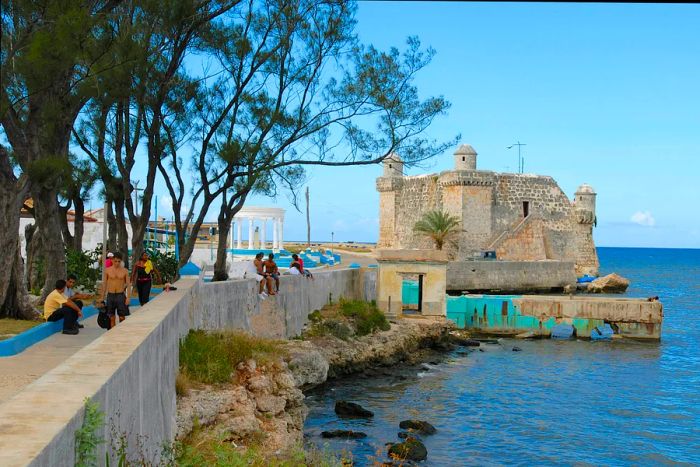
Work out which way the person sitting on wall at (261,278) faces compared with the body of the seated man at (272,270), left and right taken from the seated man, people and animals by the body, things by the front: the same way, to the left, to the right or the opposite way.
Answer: the same way

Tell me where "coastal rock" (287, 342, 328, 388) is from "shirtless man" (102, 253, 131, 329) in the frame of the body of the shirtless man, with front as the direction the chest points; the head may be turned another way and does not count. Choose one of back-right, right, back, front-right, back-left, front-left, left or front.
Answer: back-left

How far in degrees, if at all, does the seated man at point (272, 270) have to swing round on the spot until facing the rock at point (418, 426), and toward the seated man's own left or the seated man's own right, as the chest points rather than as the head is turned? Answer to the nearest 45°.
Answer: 0° — they already face it

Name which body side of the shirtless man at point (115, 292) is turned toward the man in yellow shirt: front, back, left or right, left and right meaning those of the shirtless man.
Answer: right

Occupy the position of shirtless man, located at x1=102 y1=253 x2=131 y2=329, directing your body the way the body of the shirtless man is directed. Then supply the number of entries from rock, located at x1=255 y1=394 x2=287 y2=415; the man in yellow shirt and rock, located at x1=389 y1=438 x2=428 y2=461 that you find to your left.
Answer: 2

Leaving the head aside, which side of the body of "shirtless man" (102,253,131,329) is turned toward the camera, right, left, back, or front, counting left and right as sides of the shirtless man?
front

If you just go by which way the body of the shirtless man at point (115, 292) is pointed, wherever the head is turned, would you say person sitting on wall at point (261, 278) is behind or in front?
behind
